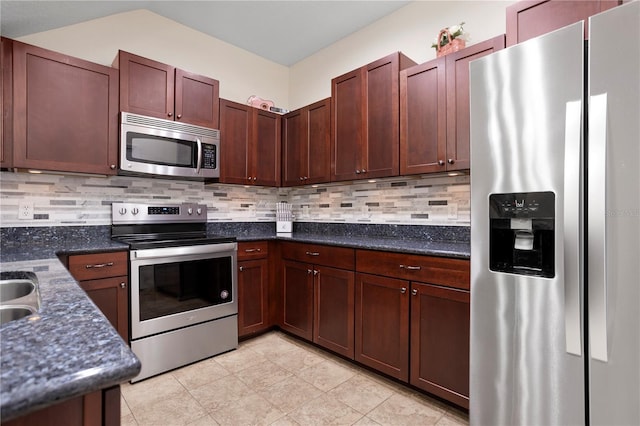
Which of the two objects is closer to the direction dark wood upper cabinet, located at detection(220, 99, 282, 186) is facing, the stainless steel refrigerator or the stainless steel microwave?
the stainless steel refrigerator

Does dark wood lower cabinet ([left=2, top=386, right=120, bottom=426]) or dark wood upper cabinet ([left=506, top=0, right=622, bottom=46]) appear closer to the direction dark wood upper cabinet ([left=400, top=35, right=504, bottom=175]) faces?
the dark wood lower cabinet

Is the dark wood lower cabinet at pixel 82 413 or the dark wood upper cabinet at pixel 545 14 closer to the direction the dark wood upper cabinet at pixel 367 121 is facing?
the dark wood lower cabinet

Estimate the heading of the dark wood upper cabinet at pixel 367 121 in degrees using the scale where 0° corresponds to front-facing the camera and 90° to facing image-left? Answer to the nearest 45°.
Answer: approximately 45°

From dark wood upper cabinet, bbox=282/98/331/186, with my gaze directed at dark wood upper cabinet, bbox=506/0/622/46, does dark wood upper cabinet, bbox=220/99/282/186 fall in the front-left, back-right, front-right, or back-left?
back-right

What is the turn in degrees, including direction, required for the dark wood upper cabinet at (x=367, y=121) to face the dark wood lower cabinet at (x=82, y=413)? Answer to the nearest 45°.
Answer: approximately 45° to its left

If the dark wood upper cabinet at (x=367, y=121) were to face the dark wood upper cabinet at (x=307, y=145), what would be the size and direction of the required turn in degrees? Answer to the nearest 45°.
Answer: approximately 90° to its right

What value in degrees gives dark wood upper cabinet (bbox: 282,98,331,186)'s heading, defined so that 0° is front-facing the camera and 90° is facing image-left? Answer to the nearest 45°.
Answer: approximately 45°

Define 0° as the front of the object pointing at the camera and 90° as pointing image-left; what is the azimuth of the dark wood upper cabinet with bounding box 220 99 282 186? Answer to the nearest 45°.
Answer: approximately 315°

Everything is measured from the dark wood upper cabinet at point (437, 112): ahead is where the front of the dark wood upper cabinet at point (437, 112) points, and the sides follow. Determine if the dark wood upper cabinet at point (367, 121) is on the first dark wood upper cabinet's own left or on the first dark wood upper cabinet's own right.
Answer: on the first dark wood upper cabinet's own right

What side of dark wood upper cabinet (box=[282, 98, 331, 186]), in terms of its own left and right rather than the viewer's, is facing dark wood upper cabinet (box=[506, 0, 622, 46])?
left
